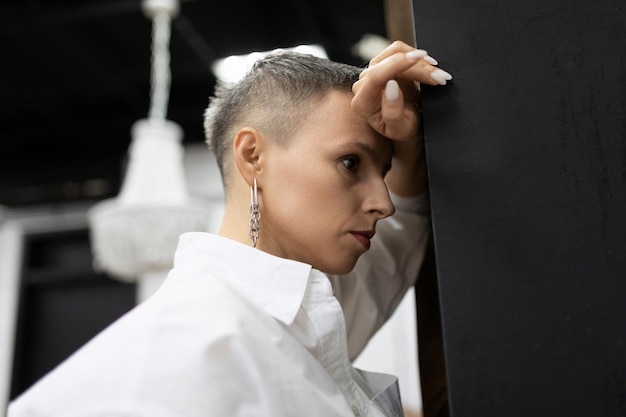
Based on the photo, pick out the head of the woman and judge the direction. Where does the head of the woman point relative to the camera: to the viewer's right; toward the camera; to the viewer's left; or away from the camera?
to the viewer's right

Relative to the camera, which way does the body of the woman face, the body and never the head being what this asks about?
to the viewer's right
